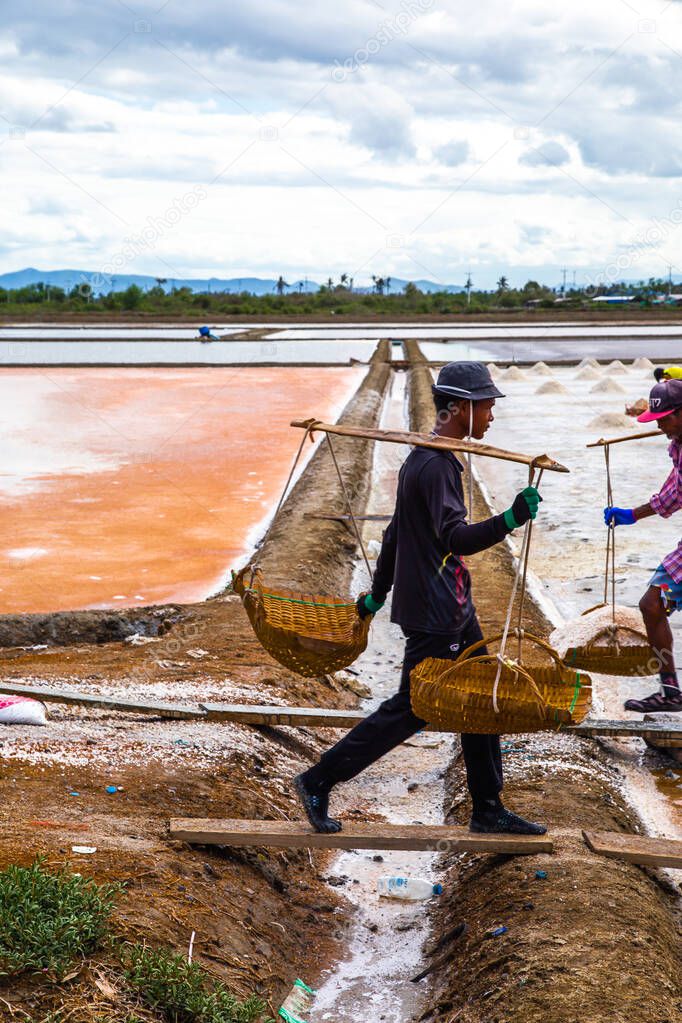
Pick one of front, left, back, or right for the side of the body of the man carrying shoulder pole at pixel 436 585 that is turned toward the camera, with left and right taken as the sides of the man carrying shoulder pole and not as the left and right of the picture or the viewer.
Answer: right

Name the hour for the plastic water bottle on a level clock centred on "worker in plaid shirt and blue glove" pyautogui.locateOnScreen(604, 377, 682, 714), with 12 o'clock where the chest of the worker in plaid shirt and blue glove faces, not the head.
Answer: The plastic water bottle is roughly at 10 o'clock from the worker in plaid shirt and blue glove.

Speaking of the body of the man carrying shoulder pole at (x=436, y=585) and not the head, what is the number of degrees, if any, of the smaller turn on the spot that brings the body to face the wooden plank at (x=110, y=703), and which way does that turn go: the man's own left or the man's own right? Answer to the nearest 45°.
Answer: approximately 135° to the man's own left

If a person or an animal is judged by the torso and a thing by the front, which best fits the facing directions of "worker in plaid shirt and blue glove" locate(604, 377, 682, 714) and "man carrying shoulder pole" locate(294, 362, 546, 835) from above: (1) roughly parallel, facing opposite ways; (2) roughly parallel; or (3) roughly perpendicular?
roughly parallel, facing opposite ways

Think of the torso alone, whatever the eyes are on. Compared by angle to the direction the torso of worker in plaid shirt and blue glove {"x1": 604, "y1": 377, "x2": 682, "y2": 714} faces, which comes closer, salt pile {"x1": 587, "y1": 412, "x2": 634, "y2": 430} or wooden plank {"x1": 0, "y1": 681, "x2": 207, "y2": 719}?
the wooden plank

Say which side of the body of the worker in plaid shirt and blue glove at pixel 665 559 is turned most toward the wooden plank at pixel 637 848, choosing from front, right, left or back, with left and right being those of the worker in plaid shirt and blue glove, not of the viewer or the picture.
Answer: left

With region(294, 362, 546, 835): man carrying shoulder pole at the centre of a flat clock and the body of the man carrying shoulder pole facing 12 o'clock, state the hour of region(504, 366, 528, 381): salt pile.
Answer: The salt pile is roughly at 9 o'clock from the man carrying shoulder pole.

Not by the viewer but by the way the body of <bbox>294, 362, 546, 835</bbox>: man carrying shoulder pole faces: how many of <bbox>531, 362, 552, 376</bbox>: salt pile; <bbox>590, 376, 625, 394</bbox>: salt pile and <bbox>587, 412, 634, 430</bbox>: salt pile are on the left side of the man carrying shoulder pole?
3

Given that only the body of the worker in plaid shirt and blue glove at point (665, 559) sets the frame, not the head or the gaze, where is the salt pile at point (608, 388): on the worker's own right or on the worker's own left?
on the worker's own right

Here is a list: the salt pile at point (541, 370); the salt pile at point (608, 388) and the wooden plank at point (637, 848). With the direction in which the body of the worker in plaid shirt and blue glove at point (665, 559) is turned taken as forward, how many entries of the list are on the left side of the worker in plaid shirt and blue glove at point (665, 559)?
1

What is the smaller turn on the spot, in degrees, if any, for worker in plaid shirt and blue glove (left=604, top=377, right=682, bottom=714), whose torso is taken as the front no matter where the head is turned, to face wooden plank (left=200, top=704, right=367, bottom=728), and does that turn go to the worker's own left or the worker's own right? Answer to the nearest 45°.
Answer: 0° — they already face it

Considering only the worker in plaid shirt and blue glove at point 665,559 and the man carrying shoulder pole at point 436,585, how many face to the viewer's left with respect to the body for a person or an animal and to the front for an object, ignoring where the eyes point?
1

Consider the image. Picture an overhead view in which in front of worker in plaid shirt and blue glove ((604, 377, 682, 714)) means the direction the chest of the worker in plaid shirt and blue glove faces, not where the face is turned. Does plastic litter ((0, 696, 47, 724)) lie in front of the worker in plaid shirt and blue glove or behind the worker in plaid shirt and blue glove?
in front

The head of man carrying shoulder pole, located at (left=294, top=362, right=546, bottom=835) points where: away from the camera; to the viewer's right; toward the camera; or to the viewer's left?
to the viewer's right

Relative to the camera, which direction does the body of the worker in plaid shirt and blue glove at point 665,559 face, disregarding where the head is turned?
to the viewer's left
